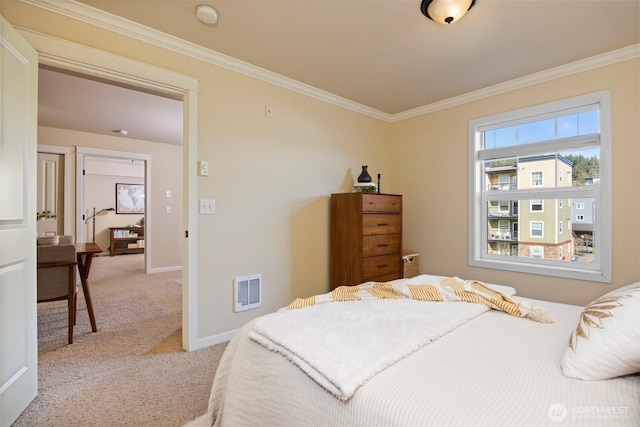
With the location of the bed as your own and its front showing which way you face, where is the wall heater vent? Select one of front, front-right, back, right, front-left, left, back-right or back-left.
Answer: front-right

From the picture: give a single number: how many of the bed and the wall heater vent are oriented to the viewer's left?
1

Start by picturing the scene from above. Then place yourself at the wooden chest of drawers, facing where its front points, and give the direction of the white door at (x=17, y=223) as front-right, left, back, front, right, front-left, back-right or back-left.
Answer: right

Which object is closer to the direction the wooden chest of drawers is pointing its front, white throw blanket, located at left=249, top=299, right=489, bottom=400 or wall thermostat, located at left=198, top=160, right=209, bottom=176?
the white throw blanket

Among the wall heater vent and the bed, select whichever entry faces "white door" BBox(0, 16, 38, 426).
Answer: the bed

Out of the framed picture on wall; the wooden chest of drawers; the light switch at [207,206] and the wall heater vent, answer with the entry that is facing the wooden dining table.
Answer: the framed picture on wall

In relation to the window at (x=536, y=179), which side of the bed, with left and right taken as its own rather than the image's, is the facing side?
right

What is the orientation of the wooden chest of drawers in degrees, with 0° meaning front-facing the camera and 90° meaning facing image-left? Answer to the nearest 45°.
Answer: approximately 315°

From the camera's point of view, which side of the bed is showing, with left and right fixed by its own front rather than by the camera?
left

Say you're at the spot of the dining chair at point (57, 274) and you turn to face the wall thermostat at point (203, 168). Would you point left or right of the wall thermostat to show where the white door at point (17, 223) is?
right

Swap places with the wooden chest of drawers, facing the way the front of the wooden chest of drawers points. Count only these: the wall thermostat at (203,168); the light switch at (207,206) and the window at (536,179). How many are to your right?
2

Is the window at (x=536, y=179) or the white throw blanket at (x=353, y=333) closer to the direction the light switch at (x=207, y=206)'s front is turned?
the white throw blanket
